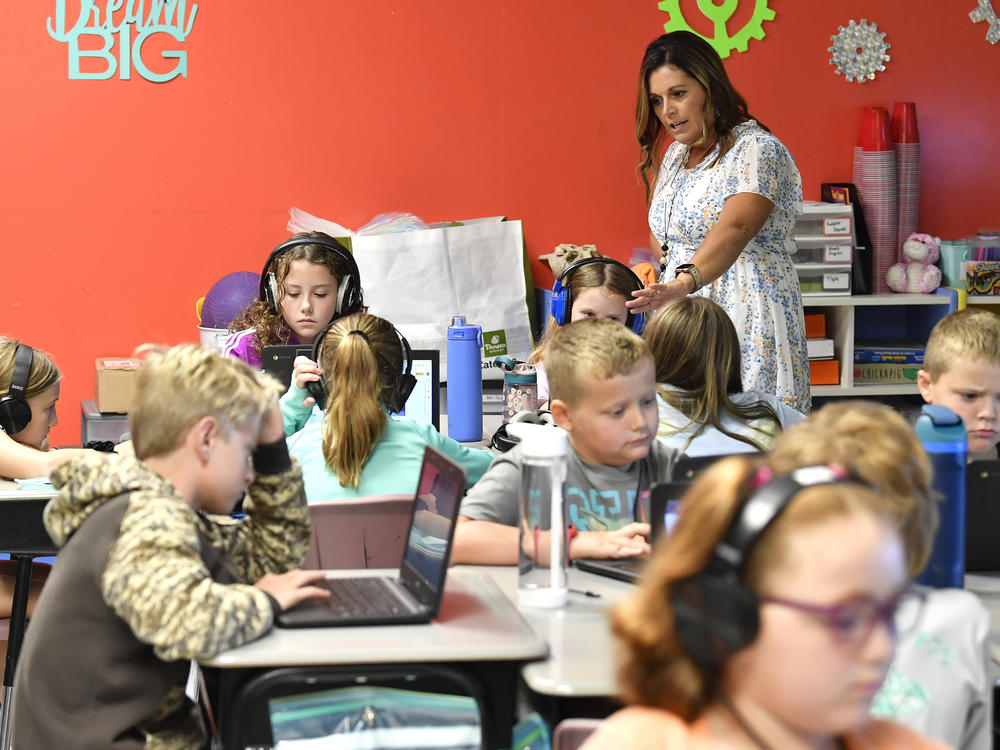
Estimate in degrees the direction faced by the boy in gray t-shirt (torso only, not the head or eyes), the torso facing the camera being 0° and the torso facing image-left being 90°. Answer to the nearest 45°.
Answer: approximately 315°

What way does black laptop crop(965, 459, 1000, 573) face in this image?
away from the camera

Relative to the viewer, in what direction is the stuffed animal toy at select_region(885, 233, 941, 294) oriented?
toward the camera

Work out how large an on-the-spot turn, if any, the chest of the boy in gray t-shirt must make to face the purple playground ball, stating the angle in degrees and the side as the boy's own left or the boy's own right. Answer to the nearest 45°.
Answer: approximately 180°

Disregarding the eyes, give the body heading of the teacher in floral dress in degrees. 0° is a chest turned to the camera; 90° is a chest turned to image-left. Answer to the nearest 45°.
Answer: approximately 45°

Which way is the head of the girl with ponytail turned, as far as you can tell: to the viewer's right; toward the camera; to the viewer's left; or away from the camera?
away from the camera

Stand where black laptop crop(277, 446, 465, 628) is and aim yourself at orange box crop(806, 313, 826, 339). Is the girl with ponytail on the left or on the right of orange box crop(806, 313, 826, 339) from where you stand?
left

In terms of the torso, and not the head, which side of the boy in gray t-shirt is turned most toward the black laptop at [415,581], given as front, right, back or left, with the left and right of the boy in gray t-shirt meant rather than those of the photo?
right

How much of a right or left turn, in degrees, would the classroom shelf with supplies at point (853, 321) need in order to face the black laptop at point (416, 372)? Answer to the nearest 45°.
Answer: approximately 45° to its right

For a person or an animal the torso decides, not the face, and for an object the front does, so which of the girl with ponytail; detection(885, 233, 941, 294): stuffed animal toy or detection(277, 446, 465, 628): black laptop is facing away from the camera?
the girl with ponytail

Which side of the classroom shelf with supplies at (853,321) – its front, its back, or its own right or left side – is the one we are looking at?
front

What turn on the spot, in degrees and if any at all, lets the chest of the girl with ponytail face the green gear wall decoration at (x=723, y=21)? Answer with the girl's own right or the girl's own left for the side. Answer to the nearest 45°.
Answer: approximately 45° to the girl's own right

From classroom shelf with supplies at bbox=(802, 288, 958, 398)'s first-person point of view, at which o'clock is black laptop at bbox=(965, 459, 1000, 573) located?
The black laptop is roughly at 12 o'clock from the classroom shelf with supplies.

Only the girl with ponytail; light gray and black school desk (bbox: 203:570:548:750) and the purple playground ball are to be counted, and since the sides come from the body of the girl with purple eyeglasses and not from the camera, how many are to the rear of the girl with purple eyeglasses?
3

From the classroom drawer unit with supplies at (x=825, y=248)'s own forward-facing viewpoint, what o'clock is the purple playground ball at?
The purple playground ball is roughly at 2 o'clock from the classroom drawer unit with supplies.

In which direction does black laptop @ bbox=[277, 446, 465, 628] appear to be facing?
to the viewer's left

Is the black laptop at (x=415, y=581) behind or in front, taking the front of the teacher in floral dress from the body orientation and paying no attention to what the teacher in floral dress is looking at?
in front

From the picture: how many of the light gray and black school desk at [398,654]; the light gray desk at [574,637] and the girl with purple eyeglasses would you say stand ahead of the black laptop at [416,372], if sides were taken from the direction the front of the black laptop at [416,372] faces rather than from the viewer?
3

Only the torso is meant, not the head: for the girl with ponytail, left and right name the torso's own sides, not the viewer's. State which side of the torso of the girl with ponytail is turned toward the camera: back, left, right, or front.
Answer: back
